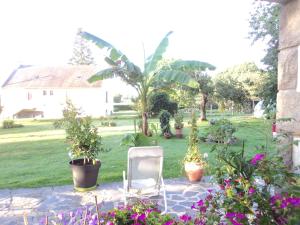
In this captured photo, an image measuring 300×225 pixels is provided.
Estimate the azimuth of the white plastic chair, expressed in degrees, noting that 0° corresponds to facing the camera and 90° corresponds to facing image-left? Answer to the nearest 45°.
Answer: approximately 0°

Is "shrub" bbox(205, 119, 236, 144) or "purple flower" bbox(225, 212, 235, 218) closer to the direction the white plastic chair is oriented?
the purple flower

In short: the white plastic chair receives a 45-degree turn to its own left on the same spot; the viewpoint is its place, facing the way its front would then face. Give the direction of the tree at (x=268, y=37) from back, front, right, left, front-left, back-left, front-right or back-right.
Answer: left

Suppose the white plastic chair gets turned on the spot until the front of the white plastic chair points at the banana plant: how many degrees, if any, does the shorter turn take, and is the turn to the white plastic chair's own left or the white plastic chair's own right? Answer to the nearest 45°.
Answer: approximately 180°

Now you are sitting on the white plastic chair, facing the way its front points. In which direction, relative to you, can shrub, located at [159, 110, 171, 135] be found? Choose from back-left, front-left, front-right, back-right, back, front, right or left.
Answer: back

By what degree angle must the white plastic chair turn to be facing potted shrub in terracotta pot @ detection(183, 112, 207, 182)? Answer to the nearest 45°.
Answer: approximately 135° to its left

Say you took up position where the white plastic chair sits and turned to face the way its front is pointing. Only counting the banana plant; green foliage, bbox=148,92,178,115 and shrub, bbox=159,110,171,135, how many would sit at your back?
3

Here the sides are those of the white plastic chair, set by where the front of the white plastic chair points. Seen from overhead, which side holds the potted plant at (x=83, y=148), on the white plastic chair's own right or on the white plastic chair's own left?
on the white plastic chair's own right

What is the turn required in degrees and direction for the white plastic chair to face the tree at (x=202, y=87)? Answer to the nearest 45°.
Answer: approximately 180°

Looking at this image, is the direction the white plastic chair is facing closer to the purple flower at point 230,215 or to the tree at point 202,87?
the purple flower
